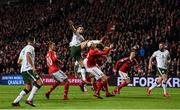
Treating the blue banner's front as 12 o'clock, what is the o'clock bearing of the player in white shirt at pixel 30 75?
The player in white shirt is roughly at 12 o'clock from the blue banner.

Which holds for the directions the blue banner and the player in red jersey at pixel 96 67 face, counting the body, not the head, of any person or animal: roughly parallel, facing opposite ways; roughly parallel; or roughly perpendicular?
roughly perpendicular

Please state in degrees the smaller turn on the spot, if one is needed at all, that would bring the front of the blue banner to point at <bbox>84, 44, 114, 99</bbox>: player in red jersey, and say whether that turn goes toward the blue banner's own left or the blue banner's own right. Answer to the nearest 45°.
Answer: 0° — it already faces them
